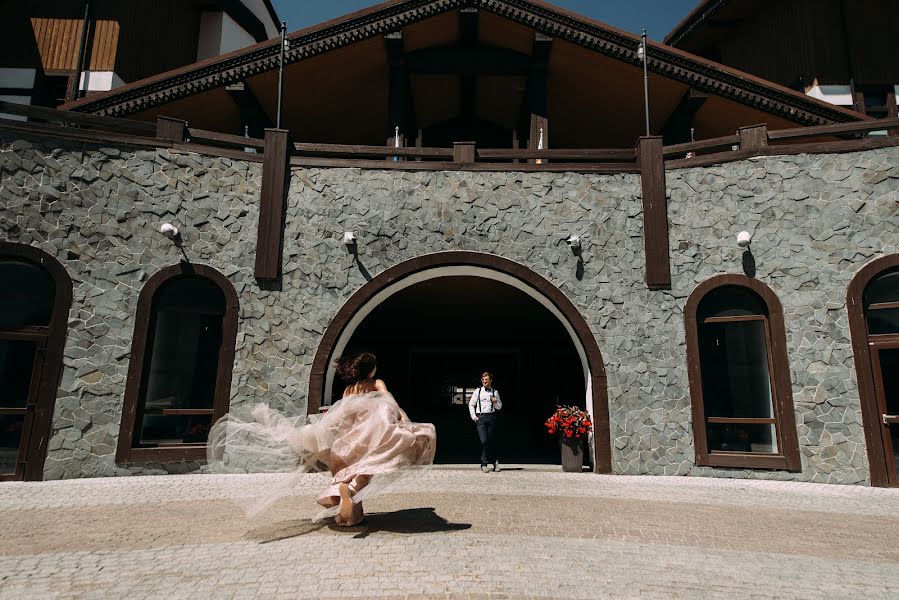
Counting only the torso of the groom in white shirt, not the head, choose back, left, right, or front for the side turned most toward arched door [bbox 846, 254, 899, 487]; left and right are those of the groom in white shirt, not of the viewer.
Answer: left

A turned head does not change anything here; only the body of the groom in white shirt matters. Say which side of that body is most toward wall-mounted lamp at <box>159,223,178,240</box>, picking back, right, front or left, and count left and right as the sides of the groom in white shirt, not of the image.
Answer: right

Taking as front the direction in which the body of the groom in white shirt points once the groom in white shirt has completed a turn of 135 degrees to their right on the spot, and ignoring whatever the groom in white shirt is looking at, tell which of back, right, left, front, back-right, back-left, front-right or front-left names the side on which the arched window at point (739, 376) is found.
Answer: back-right

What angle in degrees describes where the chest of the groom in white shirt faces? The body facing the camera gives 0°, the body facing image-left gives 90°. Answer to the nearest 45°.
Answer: approximately 0°

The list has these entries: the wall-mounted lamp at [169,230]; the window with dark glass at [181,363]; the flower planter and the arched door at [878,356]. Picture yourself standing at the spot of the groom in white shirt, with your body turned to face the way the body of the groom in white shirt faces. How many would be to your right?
2

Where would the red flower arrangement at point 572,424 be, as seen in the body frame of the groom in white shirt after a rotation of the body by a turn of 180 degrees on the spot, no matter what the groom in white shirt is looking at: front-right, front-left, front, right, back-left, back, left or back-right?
right

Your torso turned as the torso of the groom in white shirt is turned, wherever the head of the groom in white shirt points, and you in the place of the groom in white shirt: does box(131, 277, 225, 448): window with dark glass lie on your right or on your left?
on your right

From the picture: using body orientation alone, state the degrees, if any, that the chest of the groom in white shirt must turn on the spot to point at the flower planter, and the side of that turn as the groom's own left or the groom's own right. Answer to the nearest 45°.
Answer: approximately 90° to the groom's own left

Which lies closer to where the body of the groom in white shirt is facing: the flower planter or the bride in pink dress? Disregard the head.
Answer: the bride in pink dress

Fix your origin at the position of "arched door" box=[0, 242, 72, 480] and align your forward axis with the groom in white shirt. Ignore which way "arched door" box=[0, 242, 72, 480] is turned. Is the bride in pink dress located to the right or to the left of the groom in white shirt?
right
